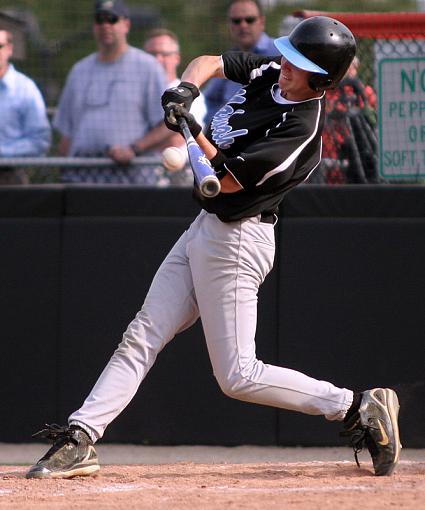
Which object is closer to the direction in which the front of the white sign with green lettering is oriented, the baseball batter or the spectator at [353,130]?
the baseball batter

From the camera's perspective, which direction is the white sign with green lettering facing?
toward the camera

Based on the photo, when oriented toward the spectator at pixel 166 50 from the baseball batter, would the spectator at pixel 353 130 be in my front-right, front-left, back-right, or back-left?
front-right

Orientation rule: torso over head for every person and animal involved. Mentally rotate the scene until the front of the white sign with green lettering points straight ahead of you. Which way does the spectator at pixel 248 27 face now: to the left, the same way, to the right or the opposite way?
the same way

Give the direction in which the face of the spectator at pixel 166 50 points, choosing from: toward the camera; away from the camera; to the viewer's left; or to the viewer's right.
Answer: toward the camera

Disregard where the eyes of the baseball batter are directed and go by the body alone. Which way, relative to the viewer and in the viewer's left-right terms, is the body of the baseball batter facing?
facing the viewer and to the left of the viewer

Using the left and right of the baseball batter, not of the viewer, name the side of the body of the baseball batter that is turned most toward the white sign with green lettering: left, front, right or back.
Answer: back

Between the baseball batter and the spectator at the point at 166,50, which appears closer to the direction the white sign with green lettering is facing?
the baseball batter

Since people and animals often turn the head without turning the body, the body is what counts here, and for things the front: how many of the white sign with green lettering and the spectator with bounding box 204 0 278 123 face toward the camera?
2

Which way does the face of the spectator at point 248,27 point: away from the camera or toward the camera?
toward the camera

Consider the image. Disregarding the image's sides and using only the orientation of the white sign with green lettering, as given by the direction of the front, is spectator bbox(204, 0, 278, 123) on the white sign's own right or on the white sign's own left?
on the white sign's own right

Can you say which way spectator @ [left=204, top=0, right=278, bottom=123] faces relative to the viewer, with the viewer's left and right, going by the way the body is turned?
facing the viewer
